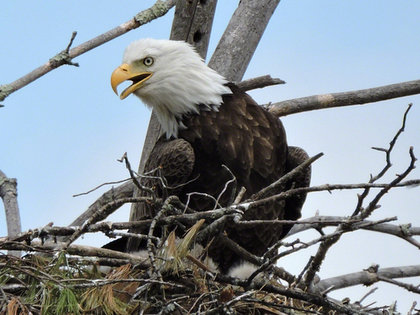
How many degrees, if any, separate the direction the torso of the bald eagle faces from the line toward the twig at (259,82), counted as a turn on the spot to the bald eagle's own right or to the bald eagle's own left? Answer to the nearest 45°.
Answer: approximately 180°

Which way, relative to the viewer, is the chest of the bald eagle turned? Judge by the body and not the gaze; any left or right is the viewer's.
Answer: facing the viewer and to the left of the viewer

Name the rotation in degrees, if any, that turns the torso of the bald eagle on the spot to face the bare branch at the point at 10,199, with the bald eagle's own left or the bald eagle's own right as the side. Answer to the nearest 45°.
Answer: approximately 45° to the bald eagle's own right
